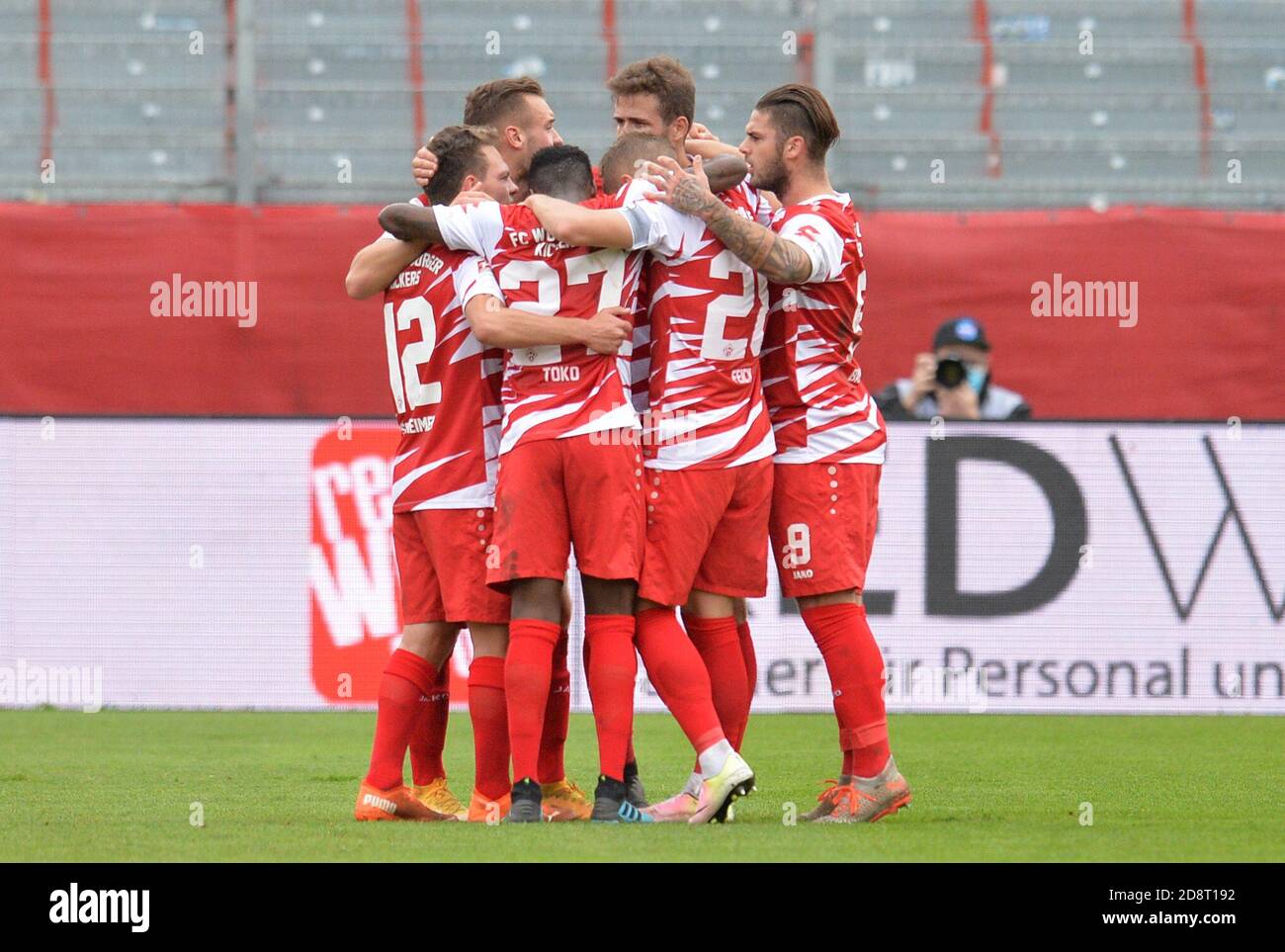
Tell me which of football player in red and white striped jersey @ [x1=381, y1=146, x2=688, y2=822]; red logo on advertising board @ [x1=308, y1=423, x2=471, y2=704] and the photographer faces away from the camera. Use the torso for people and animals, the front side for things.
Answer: the football player in red and white striped jersey

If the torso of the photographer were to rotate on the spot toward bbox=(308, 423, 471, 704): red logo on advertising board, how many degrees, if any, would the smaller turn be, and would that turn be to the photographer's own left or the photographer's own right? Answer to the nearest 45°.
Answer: approximately 45° to the photographer's own right

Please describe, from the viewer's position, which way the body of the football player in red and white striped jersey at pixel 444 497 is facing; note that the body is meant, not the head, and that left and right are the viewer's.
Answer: facing away from the viewer and to the right of the viewer

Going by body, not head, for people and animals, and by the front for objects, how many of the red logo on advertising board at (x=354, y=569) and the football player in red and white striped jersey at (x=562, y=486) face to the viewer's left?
0

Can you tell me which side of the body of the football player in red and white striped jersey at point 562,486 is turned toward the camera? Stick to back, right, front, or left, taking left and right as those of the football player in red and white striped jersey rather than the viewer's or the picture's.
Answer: back

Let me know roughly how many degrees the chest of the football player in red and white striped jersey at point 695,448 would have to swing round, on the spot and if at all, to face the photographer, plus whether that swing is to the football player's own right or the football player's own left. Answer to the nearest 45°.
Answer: approximately 45° to the football player's own right

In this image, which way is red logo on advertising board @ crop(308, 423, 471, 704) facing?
toward the camera

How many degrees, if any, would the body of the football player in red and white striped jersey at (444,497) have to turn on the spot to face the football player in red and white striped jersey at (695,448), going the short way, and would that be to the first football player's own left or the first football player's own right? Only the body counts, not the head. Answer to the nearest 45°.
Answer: approximately 45° to the first football player's own right

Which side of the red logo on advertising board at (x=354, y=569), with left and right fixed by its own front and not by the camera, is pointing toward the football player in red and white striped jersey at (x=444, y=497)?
front

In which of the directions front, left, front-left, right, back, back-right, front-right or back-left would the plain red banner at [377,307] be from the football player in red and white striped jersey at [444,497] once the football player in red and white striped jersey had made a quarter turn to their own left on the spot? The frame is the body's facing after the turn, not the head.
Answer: front-right

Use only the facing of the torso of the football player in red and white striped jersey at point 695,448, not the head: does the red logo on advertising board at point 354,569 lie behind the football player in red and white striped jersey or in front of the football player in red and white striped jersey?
in front

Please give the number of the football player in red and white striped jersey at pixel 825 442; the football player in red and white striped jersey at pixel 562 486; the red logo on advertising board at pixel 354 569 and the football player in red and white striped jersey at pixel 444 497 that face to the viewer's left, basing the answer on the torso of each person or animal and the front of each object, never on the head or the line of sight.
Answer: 1

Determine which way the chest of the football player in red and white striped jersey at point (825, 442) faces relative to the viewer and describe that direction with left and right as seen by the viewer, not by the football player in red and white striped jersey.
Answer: facing to the left of the viewer

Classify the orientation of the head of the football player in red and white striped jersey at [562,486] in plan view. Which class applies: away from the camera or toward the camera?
away from the camera

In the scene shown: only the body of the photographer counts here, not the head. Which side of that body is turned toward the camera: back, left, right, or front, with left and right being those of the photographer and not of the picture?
front

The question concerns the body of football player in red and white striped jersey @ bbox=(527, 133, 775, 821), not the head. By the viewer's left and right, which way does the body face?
facing away from the viewer and to the left of the viewer
